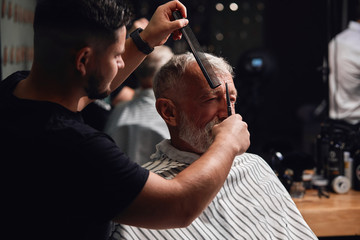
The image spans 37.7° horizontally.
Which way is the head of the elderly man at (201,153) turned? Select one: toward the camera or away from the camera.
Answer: toward the camera

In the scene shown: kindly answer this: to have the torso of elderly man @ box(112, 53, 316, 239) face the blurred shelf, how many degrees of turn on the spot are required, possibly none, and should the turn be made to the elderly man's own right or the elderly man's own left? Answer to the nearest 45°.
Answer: approximately 90° to the elderly man's own left
